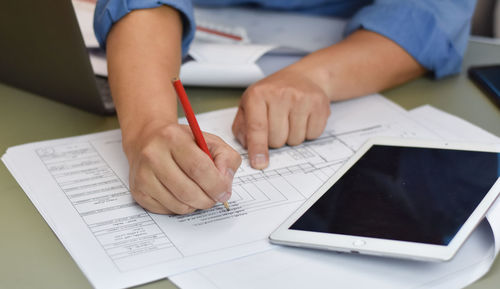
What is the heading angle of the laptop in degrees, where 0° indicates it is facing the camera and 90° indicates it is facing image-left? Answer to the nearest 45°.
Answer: approximately 225°

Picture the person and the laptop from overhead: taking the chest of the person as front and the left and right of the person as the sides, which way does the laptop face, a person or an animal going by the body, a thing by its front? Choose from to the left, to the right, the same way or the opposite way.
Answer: the opposite way

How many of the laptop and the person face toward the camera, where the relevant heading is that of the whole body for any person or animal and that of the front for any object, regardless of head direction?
1

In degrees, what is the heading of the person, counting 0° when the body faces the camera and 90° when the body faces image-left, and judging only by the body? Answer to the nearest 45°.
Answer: approximately 0°
